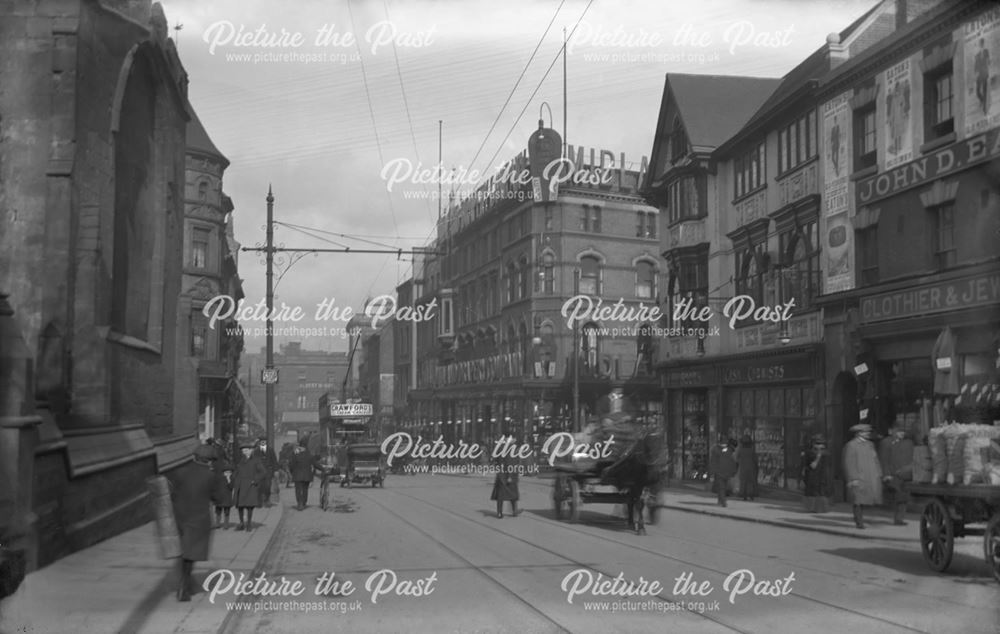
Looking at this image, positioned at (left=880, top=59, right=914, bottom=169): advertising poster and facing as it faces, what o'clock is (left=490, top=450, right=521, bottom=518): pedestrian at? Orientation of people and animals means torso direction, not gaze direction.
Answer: The pedestrian is roughly at 1 o'clock from the advertising poster.

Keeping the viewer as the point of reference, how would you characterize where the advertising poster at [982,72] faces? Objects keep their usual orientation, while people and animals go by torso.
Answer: facing the viewer and to the left of the viewer

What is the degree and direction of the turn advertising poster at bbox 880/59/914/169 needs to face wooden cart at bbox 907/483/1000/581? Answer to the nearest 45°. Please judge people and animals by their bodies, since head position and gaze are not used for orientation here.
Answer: approximately 45° to its left

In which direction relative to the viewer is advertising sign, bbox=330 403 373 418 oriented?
toward the camera

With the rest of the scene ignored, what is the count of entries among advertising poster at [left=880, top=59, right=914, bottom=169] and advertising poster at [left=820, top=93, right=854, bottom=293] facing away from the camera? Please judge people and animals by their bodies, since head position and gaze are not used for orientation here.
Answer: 0

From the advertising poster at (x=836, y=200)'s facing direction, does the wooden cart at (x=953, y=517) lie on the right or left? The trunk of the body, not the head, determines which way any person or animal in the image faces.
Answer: on its left

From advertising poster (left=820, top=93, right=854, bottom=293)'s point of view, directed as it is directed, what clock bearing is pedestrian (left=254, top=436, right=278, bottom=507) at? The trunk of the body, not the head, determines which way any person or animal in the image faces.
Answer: The pedestrian is roughly at 1 o'clock from the advertising poster.

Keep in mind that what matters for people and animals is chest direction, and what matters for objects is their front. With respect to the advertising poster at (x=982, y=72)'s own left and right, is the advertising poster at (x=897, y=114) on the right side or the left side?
on its right

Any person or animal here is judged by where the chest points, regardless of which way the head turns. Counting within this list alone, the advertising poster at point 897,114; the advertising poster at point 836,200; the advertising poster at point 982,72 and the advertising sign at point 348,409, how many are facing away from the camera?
0

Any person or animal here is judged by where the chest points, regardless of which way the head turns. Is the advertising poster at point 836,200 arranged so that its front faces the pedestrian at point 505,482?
yes

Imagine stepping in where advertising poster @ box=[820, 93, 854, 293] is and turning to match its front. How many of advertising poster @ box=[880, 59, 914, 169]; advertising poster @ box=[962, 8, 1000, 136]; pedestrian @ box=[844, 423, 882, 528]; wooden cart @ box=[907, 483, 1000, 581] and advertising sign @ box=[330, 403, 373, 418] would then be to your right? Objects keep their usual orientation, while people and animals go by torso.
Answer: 1

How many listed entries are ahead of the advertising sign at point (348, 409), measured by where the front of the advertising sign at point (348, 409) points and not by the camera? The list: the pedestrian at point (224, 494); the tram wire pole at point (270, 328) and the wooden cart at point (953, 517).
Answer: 3

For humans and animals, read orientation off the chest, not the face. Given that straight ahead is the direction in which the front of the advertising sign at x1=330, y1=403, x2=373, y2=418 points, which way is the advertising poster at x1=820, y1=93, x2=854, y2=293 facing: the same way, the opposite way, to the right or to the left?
to the right

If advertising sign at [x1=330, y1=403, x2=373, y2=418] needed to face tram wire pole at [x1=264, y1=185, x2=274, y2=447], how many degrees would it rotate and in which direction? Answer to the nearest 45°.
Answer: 0° — it already faces it

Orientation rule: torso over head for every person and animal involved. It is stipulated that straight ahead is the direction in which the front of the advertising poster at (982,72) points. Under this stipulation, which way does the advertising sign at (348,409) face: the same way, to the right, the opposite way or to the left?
to the left

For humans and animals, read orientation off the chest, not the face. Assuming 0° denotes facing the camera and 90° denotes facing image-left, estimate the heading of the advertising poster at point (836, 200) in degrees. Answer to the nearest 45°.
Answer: approximately 45°

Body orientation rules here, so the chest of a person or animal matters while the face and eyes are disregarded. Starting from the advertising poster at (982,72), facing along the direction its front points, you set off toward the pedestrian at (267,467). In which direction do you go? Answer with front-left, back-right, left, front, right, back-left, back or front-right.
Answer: front-right
